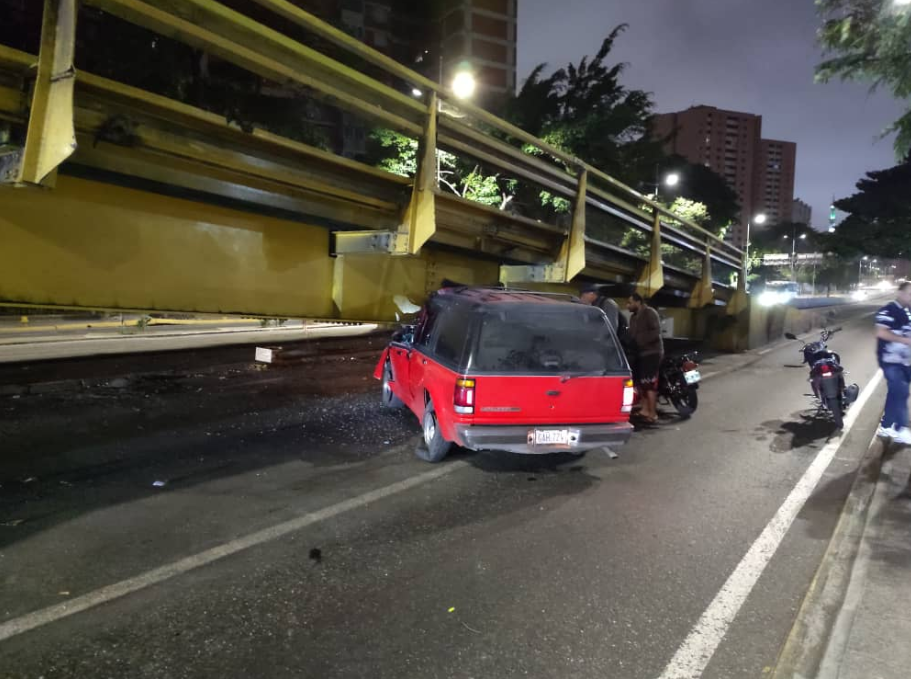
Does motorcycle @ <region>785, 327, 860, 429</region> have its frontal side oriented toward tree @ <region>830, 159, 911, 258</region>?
yes

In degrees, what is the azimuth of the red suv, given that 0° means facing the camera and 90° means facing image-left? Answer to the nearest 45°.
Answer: approximately 135°

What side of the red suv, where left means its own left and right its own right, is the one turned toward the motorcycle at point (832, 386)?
right

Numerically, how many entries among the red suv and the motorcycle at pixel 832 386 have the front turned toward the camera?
0

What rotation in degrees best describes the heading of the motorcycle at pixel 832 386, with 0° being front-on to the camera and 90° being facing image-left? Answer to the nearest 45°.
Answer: approximately 180°

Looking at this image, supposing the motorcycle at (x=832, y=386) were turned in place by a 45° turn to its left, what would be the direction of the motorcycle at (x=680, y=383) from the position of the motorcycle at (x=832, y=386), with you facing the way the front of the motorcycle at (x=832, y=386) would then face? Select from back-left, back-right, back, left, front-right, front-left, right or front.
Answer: front-left

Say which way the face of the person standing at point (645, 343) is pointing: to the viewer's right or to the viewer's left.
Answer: to the viewer's left

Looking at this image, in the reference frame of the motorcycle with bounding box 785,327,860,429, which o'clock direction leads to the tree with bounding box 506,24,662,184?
The tree is roughly at 11 o'clock from the motorcycle.

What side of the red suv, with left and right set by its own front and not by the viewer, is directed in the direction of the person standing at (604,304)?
right

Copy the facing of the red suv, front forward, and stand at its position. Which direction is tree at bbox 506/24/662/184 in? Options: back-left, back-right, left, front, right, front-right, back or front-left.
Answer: front-right
